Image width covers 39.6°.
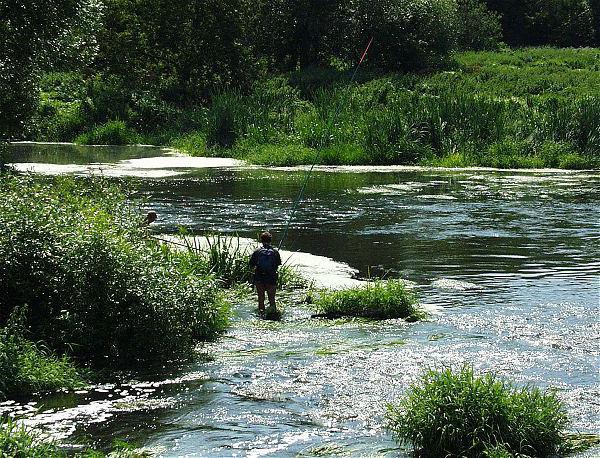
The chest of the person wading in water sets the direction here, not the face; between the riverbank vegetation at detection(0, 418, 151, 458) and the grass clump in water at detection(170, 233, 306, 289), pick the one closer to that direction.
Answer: the grass clump in water

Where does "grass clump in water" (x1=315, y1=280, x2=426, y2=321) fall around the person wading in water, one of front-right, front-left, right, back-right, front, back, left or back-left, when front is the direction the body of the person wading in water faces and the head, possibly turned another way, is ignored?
right

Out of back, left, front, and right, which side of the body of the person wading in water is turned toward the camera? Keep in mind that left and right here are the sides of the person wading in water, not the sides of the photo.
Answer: back

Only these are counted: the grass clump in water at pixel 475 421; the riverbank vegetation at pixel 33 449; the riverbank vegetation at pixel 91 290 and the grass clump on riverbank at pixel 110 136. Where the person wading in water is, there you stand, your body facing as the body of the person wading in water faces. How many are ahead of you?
1

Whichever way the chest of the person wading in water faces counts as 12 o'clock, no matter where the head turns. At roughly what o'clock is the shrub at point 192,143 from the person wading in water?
The shrub is roughly at 12 o'clock from the person wading in water.

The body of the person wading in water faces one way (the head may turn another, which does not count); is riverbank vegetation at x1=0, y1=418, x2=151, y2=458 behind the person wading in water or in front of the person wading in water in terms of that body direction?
behind

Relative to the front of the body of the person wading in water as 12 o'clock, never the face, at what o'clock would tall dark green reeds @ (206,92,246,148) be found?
The tall dark green reeds is roughly at 12 o'clock from the person wading in water.

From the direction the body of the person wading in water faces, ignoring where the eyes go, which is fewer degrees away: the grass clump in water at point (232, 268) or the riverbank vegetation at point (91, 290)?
the grass clump in water

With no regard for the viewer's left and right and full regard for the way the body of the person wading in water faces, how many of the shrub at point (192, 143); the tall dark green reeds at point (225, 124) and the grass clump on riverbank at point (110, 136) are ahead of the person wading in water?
3

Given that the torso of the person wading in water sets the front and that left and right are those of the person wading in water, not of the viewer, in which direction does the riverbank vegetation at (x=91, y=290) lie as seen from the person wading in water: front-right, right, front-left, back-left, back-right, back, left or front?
back-left

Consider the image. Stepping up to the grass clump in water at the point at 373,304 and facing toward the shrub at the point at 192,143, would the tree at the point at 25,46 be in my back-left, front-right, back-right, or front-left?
front-left

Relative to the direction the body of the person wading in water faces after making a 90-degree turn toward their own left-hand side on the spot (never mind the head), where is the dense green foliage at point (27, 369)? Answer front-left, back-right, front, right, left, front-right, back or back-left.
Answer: front-left

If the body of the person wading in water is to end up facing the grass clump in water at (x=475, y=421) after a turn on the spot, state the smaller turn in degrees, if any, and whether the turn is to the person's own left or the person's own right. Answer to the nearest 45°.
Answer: approximately 180°

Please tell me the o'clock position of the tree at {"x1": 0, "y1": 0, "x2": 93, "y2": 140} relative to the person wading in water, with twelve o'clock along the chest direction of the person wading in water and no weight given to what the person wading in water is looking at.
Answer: The tree is roughly at 11 o'clock from the person wading in water.

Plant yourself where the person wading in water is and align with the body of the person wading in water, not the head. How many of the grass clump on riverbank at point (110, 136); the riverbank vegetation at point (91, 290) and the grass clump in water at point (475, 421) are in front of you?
1

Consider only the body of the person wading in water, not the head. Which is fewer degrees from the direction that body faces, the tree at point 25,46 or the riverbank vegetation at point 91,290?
the tree

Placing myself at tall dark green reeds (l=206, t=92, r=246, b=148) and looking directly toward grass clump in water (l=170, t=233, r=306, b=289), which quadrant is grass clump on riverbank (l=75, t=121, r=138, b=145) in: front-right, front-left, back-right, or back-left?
back-right
